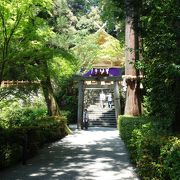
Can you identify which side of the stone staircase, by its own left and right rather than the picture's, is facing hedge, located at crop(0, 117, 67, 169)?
front

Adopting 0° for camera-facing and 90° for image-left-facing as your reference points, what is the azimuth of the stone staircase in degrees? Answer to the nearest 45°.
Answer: approximately 0°

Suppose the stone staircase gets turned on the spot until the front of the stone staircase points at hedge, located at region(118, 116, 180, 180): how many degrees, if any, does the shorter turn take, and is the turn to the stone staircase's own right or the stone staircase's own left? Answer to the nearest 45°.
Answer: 0° — it already faces it

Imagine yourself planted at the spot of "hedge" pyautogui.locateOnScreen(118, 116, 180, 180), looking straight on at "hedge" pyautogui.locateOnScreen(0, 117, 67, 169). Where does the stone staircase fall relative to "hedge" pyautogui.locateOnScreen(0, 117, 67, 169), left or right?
right
